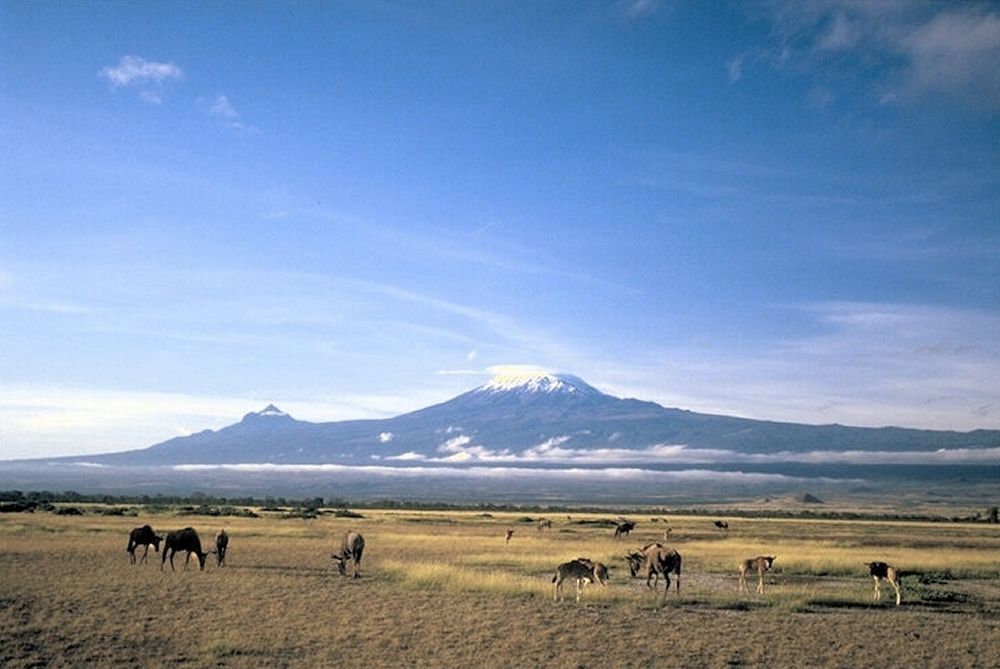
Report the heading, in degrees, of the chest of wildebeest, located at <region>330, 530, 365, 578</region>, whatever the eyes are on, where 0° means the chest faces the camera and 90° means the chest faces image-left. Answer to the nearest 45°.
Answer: approximately 45°
